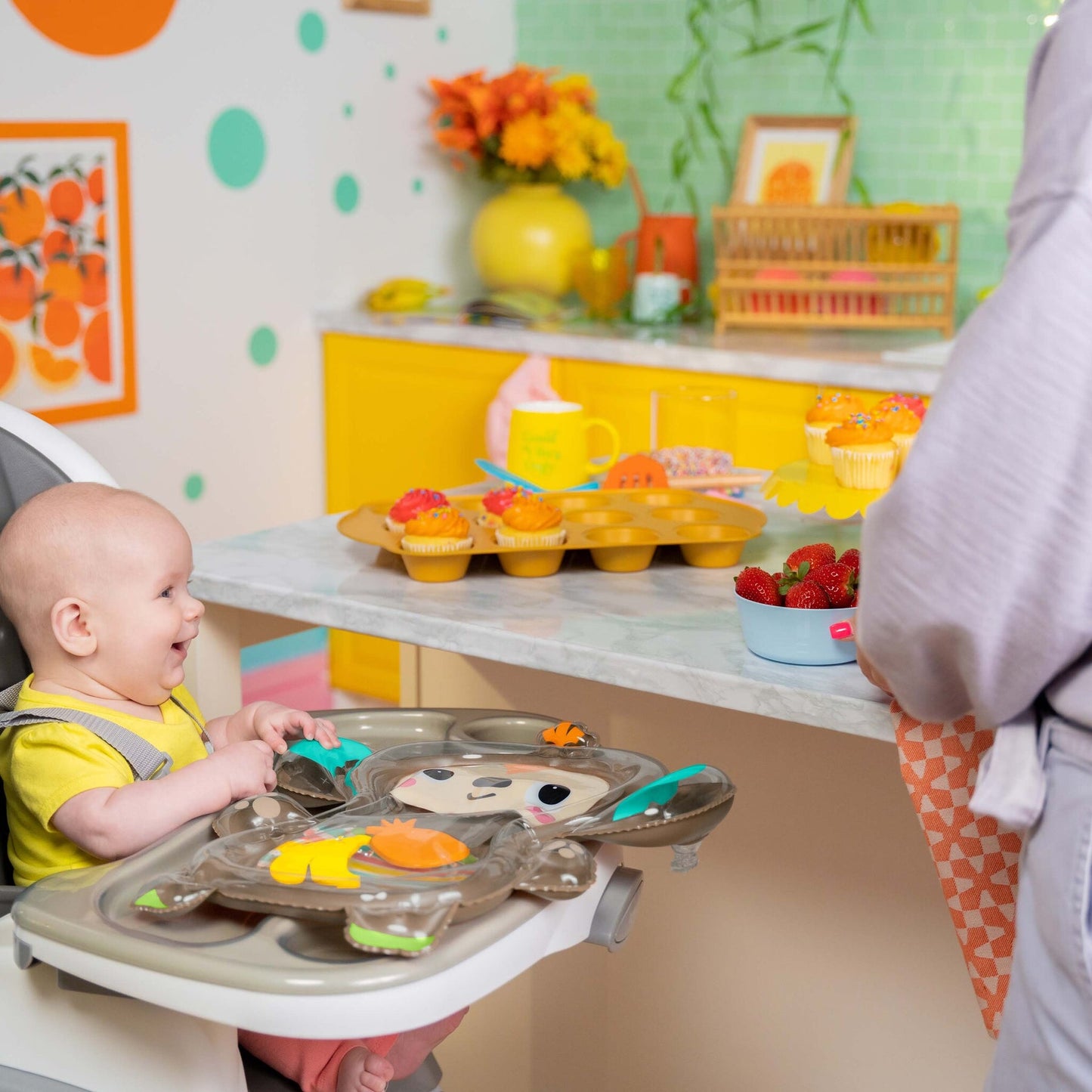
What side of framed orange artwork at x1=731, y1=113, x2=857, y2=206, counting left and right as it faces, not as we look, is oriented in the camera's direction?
front

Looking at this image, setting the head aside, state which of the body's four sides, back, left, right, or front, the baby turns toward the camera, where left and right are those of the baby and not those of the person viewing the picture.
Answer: right

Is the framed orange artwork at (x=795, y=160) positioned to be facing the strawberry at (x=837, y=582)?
yes

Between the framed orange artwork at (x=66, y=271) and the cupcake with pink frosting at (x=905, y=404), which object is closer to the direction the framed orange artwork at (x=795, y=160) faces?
the cupcake with pink frosting

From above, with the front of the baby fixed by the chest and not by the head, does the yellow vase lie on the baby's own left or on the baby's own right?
on the baby's own left

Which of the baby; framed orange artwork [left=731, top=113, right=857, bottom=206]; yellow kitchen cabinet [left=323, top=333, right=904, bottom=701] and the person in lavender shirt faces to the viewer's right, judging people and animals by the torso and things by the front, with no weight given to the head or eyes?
the baby

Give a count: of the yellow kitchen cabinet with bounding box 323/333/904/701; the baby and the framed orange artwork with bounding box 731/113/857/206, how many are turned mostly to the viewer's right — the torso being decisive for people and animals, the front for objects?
1

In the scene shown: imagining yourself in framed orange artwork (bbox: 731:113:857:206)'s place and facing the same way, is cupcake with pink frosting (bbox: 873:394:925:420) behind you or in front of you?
in front

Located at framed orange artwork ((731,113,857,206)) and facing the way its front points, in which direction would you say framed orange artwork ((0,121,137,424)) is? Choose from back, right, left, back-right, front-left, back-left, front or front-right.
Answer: front-right

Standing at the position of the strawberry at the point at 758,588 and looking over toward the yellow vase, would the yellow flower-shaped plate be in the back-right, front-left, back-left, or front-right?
front-right

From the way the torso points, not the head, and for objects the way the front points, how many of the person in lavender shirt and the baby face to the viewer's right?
1

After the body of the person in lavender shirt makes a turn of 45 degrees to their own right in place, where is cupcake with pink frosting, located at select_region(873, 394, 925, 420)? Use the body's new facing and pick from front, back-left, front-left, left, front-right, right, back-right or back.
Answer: front

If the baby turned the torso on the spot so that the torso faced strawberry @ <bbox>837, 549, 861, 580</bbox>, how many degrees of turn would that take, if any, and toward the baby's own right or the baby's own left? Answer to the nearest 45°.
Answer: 0° — they already face it

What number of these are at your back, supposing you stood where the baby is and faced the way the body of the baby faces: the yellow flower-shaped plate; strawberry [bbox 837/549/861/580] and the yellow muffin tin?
0

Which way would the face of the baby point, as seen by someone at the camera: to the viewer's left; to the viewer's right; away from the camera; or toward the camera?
to the viewer's right

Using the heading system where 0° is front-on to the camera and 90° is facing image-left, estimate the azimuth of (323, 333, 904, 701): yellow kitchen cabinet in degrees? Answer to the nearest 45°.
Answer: approximately 45°

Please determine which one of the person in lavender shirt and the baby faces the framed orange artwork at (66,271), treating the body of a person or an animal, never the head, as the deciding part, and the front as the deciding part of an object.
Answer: the person in lavender shirt

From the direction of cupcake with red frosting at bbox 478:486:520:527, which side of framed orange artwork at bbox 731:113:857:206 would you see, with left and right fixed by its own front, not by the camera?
front

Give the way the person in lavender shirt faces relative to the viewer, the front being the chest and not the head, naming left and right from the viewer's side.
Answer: facing away from the viewer and to the left of the viewer
